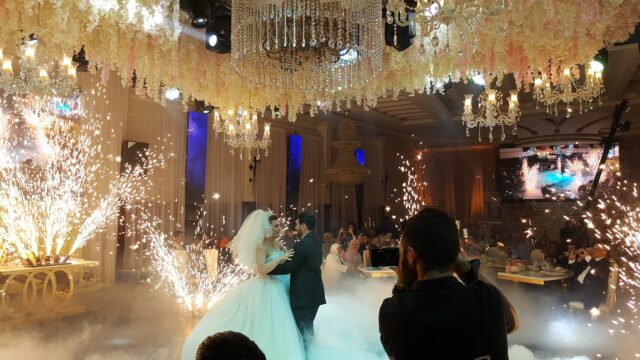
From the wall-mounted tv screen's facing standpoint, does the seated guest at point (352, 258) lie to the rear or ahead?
ahead

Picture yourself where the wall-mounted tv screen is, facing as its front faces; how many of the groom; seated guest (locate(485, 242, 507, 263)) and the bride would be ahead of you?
3

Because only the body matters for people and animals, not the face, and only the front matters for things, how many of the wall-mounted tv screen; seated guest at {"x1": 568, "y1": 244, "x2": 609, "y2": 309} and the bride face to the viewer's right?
1

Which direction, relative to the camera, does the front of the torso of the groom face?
to the viewer's left

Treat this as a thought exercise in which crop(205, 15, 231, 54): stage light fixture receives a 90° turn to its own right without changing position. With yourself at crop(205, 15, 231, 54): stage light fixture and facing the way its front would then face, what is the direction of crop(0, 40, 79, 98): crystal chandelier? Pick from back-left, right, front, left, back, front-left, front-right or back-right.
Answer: front-left

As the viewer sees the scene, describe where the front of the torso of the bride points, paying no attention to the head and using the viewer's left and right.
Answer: facing to the right of the viewer

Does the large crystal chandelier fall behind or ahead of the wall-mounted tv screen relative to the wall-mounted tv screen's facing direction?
ahead

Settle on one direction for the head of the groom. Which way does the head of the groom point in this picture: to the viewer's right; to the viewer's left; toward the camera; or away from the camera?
to the viewer's left

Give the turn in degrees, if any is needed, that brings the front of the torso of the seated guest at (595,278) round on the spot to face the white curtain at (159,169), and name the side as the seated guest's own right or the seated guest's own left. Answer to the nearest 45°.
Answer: approximately 45° to the seated guest's own right

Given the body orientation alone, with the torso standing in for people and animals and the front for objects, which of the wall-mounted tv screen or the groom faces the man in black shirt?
the wall-mounted tv screen
